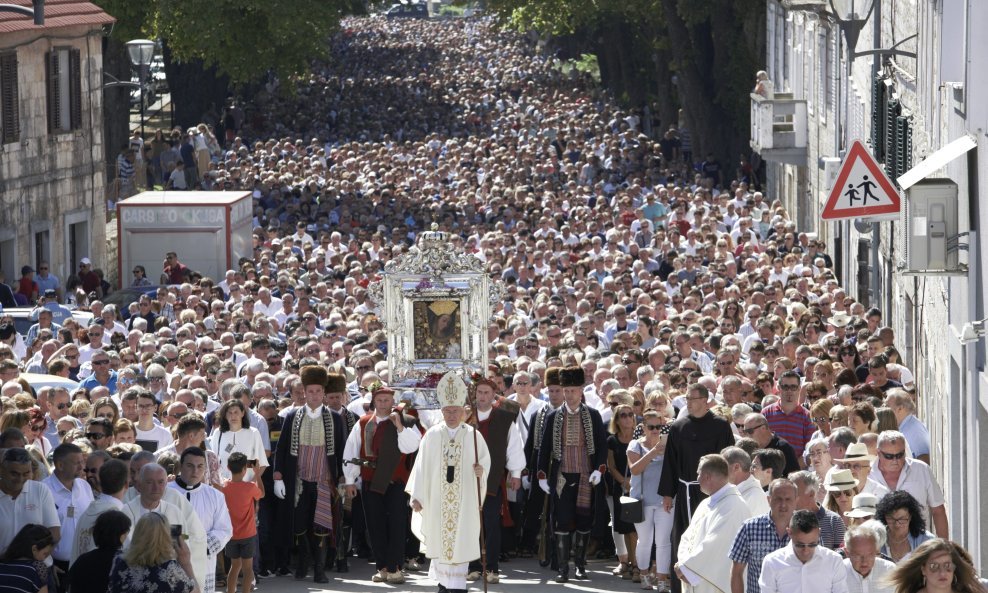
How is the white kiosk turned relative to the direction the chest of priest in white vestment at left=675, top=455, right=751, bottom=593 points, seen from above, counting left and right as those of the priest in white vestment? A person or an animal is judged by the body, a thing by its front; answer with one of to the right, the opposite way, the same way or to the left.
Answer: to the left

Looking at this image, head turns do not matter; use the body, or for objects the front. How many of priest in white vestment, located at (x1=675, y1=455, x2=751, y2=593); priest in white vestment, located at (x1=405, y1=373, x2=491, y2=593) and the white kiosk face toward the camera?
2

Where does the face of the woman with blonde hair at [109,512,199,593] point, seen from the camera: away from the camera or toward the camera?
away from the camera

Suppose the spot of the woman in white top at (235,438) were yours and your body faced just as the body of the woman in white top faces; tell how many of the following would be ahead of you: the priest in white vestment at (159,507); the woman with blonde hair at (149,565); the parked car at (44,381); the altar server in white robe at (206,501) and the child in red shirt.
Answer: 4

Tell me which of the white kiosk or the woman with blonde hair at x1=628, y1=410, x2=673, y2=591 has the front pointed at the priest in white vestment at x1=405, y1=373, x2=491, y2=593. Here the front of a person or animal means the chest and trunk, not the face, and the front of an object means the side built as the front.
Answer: the white kiosk
